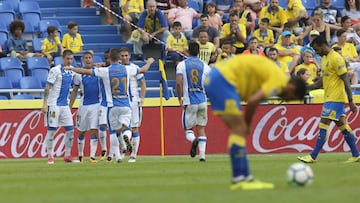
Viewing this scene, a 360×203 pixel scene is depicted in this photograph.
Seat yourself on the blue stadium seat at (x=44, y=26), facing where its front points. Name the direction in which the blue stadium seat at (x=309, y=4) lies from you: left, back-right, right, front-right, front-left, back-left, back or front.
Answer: left

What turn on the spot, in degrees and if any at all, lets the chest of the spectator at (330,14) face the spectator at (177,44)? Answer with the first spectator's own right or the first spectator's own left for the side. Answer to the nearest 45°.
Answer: approximately 45° to the first spectator's own right

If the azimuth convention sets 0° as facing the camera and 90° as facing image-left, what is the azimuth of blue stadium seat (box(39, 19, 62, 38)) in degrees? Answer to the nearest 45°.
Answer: approximately 0°
